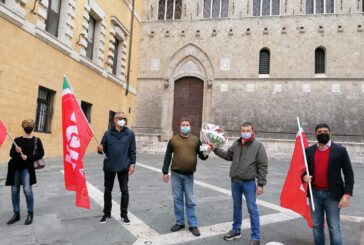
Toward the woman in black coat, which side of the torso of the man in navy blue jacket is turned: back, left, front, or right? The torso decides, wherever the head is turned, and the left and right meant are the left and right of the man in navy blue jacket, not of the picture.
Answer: right

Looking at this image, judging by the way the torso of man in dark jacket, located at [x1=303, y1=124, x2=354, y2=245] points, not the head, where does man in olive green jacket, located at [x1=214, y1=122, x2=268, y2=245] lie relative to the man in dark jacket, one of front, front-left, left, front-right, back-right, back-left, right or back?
front-right

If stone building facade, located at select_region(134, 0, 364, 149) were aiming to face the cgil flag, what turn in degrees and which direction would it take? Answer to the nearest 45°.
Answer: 0° — it already faces it

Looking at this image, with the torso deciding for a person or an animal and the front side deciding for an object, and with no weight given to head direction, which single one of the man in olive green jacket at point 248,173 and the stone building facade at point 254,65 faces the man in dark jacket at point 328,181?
the stone building facade

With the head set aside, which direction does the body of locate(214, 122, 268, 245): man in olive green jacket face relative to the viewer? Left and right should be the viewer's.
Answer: facing the viewer and to the left of the viewer

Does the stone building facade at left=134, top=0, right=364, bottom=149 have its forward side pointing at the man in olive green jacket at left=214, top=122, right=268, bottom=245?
yes

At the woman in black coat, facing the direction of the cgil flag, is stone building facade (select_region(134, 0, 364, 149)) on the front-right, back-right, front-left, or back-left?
front-left

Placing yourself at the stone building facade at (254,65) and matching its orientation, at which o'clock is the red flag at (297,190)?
The red flag is roughly at 12 o'clock from the stone building facade.

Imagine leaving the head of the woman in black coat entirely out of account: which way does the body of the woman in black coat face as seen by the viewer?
toward the camera

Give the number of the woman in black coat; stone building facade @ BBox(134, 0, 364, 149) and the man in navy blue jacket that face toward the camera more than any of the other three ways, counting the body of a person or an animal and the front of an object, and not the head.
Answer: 3

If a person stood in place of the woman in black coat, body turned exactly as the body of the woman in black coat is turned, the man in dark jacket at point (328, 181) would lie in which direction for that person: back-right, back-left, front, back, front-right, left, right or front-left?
front-left

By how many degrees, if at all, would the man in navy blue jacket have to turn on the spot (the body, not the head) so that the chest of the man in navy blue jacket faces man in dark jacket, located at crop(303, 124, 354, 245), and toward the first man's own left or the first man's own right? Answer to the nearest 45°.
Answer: approximately 45° to the first man's own left

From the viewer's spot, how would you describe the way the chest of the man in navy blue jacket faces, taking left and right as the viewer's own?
facing the viewer

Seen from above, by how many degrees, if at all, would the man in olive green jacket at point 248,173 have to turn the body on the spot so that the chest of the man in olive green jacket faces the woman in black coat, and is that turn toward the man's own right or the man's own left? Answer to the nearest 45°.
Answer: approximately 45° to the man's own right

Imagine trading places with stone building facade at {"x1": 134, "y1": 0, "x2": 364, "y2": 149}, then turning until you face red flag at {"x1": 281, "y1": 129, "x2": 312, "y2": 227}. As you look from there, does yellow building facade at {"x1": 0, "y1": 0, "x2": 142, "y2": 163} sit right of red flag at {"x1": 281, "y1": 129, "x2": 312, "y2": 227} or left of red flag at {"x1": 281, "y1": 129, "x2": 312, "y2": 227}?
right
